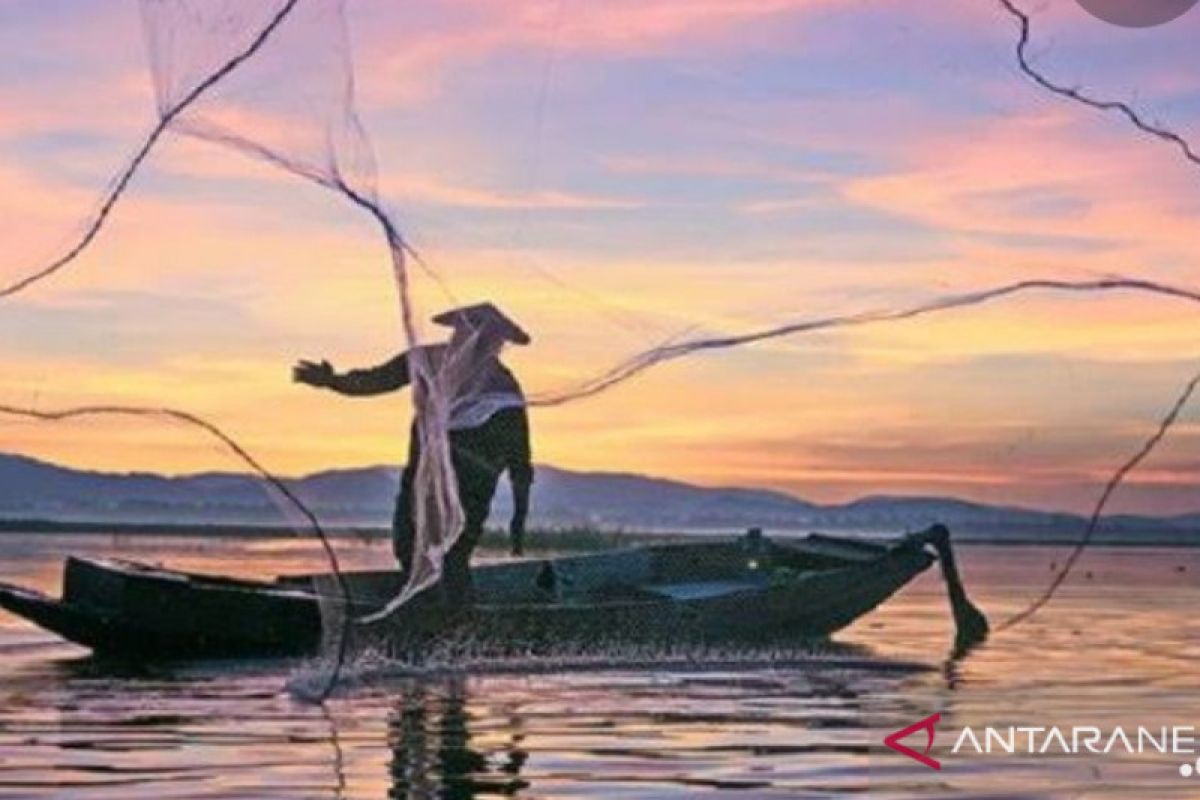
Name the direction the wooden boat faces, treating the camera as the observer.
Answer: facing to the left of the viewer
